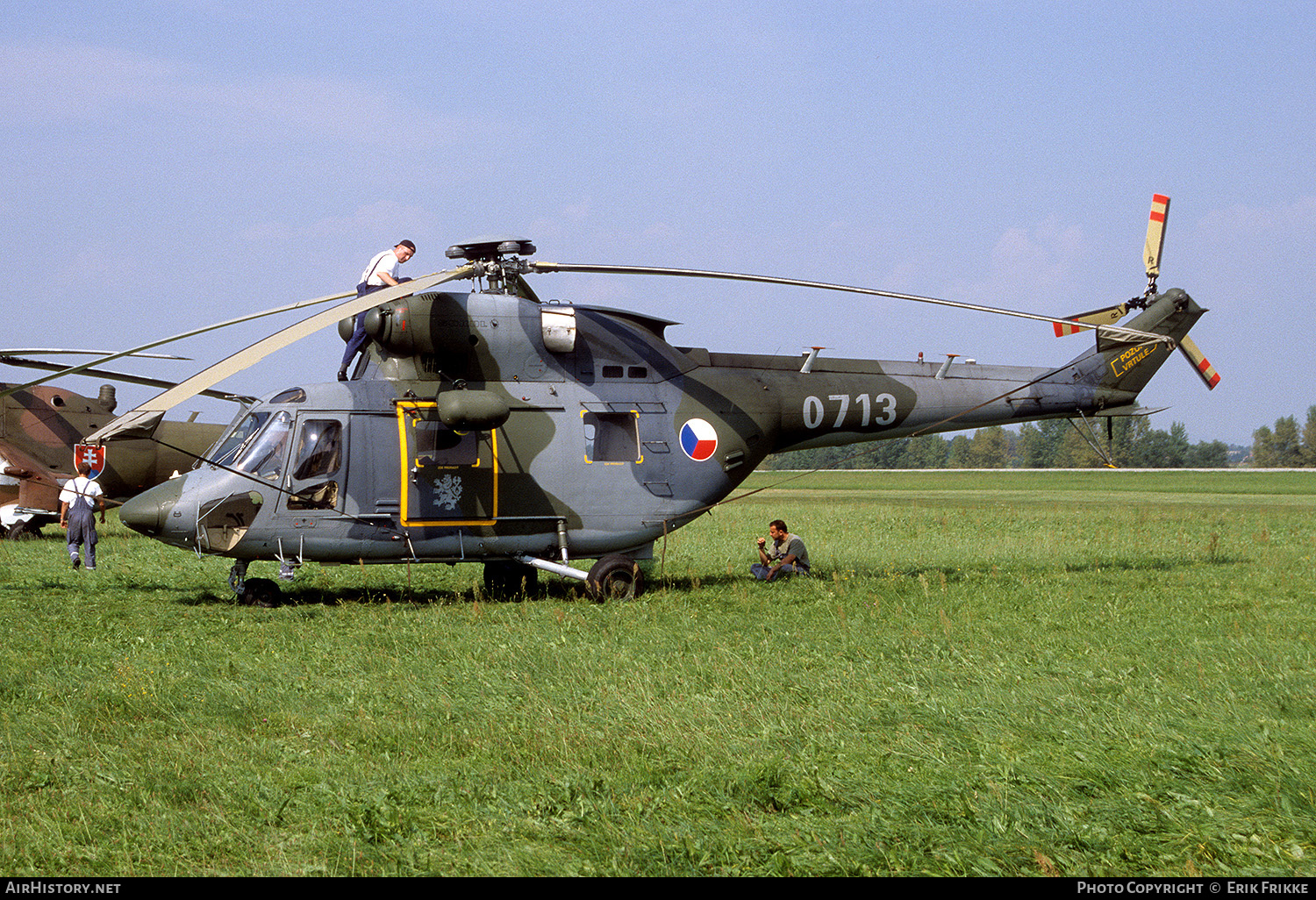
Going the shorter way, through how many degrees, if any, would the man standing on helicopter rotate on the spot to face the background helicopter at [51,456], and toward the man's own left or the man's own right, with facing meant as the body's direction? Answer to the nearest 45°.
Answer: approximately 135° to the man's own left

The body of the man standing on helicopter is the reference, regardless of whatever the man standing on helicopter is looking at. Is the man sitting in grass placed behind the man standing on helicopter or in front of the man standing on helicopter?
in front

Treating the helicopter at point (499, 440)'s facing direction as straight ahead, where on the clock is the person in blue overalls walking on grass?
The person in blue overalls walking on grass is roughly at 1 o'clock from the helicopter.

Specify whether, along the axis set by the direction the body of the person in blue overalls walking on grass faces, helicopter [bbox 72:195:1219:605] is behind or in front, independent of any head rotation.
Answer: behind

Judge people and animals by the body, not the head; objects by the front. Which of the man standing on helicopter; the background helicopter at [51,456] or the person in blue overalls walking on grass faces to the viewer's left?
the background helicopter

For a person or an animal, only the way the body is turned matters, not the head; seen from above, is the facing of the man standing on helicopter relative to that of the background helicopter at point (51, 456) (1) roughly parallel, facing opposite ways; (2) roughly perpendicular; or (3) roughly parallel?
roughly parallel, facing opposite ways

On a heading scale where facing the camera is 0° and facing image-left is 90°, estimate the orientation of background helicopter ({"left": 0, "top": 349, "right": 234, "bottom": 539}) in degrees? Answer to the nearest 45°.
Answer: approximately 90°

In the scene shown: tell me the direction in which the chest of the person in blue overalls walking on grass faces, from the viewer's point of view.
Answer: away from the camera

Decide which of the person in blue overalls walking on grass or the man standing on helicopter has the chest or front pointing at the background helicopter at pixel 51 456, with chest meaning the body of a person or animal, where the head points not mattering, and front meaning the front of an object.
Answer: the person in blue overalls walking on grass

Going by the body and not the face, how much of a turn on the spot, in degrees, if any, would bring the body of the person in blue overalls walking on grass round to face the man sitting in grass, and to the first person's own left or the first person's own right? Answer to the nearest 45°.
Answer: approximately 135° to the first person's own right

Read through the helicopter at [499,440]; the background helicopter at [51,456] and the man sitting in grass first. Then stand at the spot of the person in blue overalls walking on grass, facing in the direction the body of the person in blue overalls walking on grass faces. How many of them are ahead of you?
1

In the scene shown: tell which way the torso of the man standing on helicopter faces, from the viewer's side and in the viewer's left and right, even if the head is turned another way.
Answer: facing to the right of the viewer

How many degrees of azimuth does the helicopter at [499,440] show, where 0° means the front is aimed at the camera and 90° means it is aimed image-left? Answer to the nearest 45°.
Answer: approximately 90°
